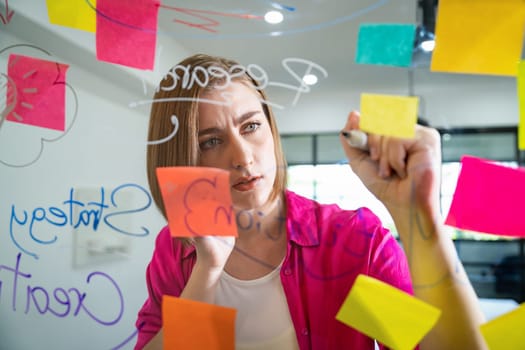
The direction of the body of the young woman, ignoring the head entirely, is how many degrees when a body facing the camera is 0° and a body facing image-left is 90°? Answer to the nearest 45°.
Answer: approximately 0°
